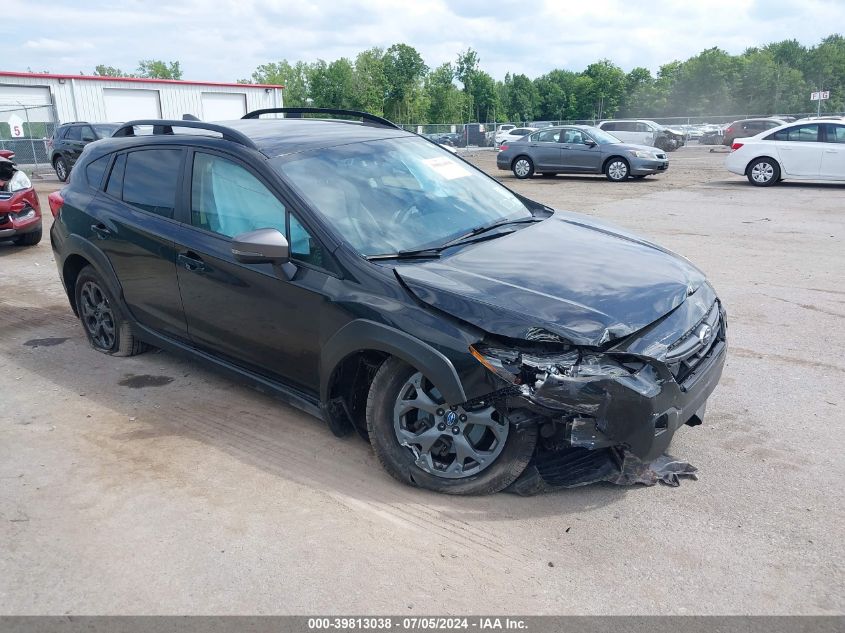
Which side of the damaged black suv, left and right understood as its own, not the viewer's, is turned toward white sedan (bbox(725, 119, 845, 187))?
left

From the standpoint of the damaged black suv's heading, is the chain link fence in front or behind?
behind

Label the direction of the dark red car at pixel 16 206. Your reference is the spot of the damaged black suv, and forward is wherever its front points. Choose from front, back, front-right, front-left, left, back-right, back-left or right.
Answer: back

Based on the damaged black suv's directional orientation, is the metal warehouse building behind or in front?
behind

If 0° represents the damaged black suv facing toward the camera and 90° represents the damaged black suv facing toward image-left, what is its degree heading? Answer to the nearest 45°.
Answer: approximately 315°
